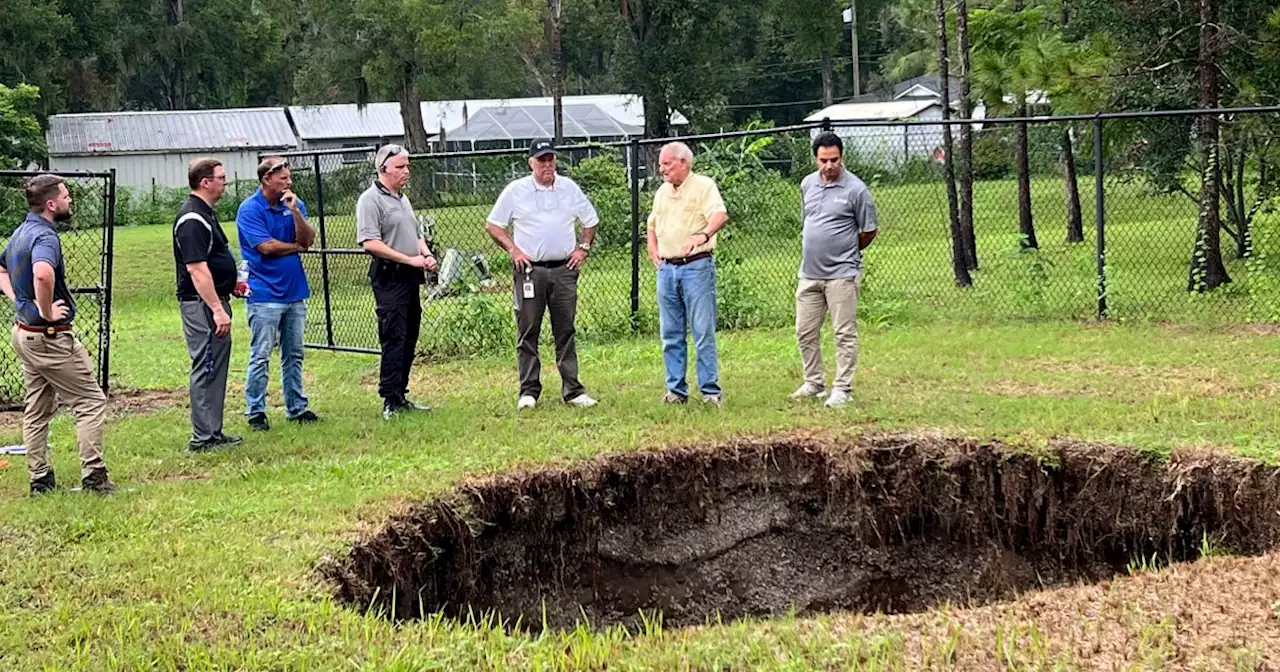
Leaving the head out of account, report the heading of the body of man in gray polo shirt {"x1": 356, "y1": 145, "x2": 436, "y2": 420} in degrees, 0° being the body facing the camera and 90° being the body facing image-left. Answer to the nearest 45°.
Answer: approximately 315°

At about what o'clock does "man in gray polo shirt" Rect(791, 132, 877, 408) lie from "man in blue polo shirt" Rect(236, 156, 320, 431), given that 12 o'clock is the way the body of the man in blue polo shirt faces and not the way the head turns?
The man in gray polo shirt is roughly at 11 o'clock from the man in blue polo shirt.

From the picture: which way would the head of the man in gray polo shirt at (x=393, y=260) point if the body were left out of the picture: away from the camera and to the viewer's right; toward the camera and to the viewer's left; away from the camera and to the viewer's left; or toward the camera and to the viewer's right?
toward the camera and to the viewer's right

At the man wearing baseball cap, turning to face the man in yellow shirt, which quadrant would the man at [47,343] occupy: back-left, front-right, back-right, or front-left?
back-right

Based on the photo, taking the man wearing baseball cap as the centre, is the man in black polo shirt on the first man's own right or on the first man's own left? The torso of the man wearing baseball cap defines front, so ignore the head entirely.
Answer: on the first man's own right

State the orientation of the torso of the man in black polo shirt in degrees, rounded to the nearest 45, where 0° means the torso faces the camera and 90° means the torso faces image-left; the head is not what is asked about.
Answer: approximately 270°

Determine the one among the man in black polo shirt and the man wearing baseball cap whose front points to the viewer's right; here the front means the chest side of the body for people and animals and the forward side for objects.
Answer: the man in black polo shirt

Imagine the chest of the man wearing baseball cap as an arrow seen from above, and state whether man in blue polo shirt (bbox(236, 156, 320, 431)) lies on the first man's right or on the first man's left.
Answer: on the first man's right

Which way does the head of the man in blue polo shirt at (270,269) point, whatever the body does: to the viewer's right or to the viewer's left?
to the viewer's right
